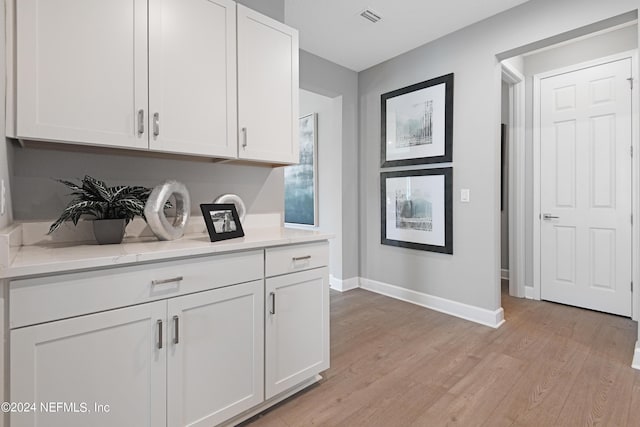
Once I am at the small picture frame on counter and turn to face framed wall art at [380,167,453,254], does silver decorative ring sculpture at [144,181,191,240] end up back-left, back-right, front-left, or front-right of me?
back-left

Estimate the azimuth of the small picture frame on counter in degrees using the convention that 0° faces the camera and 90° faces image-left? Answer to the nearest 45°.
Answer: approximately 315°

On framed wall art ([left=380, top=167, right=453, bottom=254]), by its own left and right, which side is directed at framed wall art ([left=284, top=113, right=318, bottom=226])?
right

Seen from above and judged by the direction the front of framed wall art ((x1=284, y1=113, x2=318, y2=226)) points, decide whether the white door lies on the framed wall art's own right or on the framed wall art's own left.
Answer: on the framed wall art's own left
